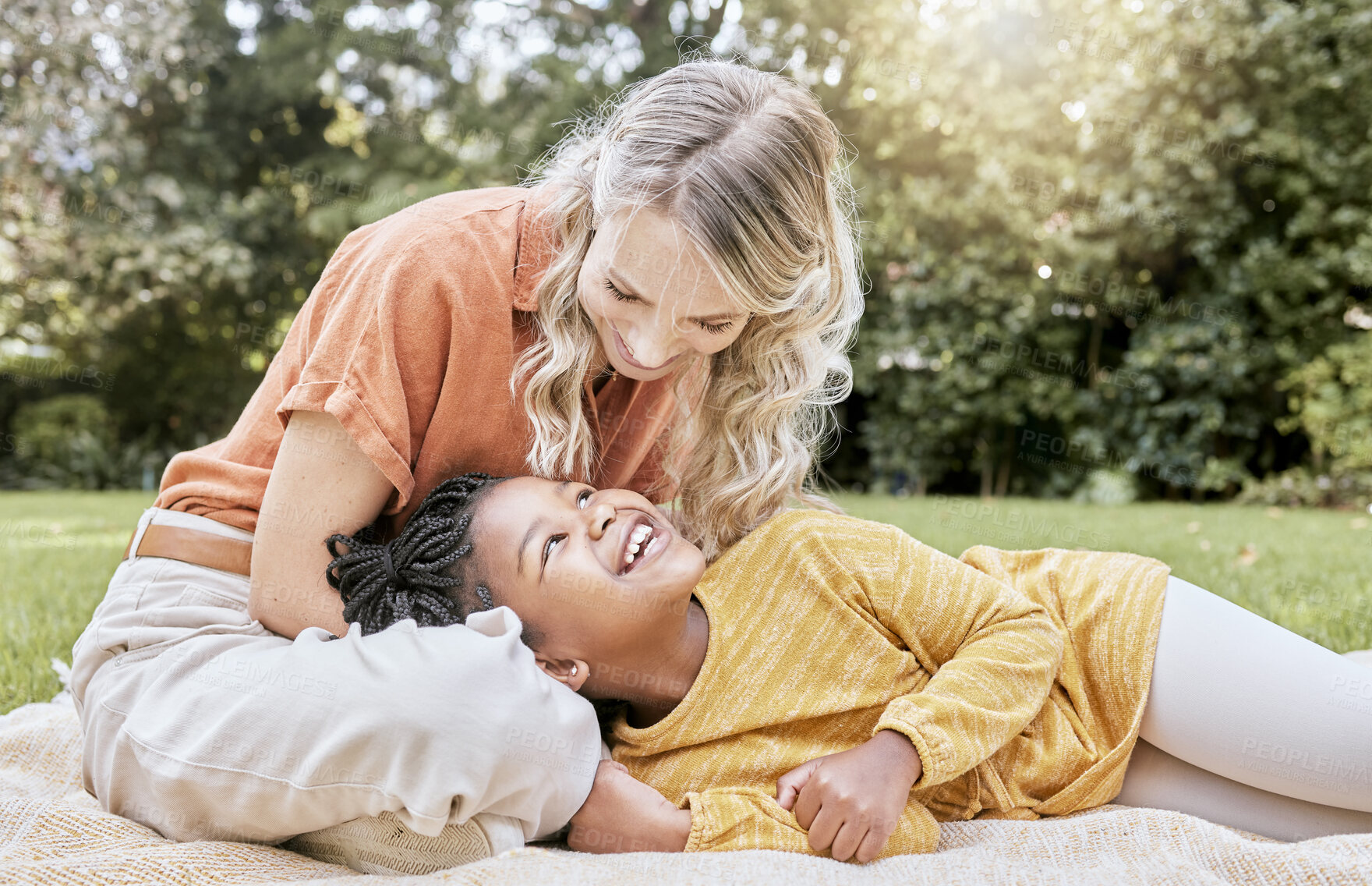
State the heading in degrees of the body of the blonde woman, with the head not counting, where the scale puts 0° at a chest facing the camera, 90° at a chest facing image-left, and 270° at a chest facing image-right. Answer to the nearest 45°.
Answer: approximately 315°
